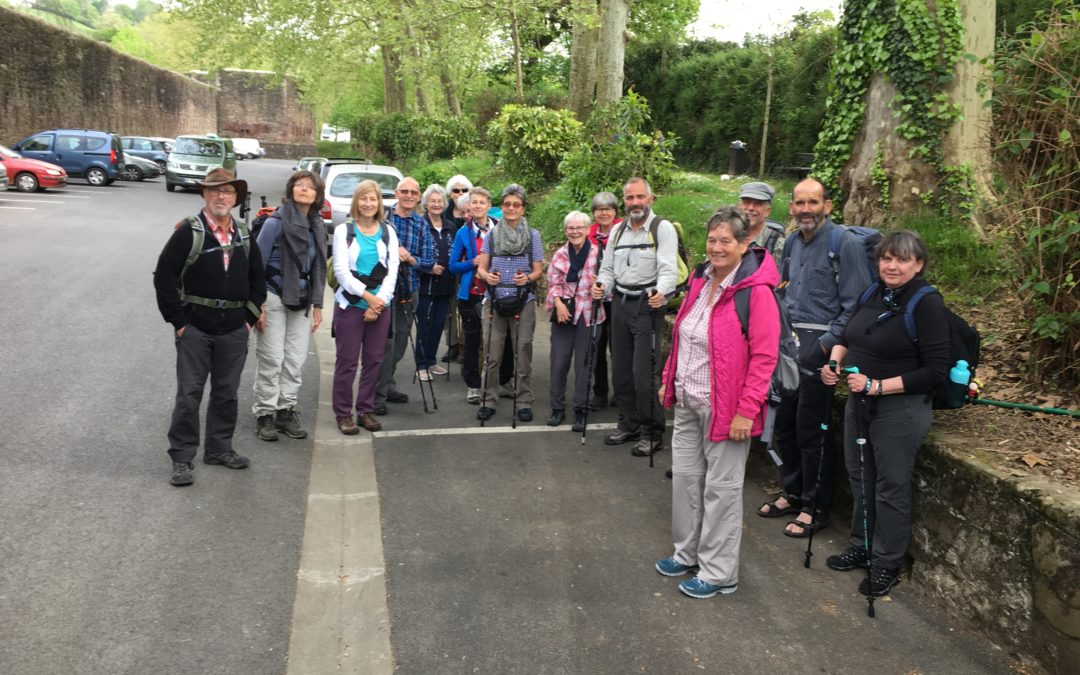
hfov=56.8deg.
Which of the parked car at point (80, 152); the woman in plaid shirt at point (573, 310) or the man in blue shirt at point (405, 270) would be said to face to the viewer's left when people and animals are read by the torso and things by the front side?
the parked car

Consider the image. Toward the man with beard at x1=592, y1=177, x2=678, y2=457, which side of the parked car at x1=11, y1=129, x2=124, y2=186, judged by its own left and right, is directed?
left

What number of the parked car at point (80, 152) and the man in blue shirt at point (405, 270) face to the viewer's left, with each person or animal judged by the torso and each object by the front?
1

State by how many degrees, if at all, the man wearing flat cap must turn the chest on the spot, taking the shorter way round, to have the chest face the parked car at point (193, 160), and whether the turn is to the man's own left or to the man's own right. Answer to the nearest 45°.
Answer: approximately 90° to the man's own right

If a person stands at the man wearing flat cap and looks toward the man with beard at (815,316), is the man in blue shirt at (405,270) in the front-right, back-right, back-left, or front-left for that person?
back-right

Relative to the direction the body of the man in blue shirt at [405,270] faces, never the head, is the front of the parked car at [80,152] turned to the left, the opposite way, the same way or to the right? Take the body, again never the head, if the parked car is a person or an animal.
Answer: to the right

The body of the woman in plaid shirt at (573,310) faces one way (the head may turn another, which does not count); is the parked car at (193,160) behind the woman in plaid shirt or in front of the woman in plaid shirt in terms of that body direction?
behind

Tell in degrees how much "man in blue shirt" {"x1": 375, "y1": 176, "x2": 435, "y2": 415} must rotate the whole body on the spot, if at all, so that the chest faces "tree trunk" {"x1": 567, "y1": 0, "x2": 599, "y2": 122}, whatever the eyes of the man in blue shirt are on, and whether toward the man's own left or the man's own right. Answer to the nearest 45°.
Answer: approximately 180°

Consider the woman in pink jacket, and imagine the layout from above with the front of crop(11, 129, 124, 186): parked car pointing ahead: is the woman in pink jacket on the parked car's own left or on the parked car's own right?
on the parked car's own left

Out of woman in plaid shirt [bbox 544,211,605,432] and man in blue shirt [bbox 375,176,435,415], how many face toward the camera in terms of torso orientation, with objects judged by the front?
2

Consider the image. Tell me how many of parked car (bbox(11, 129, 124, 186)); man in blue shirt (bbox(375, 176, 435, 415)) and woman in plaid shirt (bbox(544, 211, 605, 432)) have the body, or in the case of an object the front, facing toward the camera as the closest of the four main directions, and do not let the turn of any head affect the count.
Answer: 2

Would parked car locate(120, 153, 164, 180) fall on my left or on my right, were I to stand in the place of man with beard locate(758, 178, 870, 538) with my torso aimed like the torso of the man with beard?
on my right

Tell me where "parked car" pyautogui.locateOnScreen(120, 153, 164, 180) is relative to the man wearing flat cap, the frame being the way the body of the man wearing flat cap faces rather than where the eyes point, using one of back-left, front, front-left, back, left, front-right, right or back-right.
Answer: right
